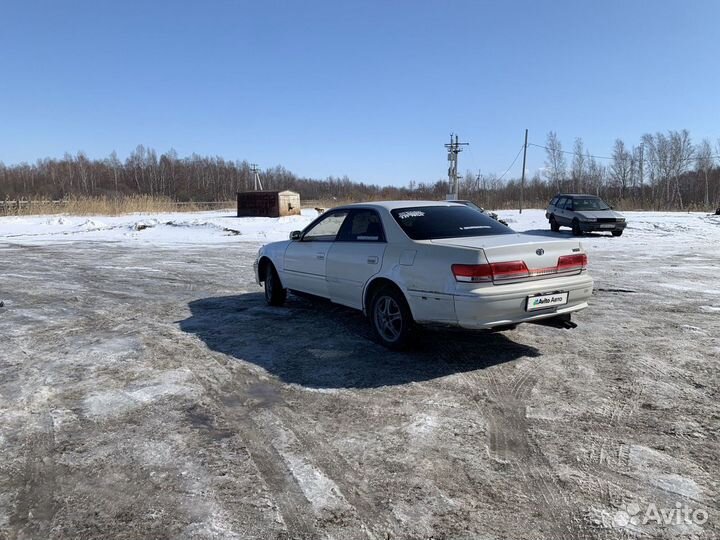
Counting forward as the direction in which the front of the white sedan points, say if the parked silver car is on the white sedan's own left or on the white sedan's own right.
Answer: on the white sedan's own right

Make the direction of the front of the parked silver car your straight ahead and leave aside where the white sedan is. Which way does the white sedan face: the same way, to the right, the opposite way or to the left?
the opposite way

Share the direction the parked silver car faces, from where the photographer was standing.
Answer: facing the viewer and to the right of the viewer

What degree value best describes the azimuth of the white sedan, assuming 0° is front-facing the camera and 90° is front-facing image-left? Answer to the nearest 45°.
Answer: approximately 135°

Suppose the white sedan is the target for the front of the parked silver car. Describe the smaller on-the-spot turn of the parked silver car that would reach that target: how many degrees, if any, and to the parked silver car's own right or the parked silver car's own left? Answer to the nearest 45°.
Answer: approximately 45° to the parked silver car's own right
